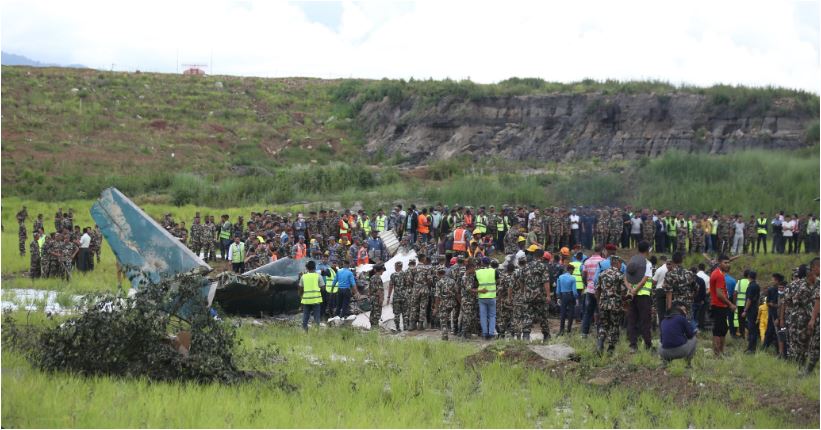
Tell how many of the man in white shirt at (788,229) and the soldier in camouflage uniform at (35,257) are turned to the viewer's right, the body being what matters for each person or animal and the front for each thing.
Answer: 1

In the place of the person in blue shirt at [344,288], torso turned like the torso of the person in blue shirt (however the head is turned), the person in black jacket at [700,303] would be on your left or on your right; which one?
on your right

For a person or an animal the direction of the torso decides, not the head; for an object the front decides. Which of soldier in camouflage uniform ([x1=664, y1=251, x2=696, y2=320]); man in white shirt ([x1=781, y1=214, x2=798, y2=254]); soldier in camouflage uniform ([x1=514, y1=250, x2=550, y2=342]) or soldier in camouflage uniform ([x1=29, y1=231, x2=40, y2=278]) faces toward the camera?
the man in white shirt

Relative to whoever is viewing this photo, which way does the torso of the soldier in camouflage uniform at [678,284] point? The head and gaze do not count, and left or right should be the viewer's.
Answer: facing away from the viewer

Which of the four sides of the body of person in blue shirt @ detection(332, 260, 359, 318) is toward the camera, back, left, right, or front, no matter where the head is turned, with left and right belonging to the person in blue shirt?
back

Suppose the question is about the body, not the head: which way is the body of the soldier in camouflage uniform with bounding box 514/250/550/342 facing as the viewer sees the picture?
away from the camera

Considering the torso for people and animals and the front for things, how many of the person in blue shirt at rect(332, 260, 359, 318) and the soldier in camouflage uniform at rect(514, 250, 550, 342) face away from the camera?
2

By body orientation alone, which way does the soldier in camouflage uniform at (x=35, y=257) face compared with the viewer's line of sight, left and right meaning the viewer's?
facing to the right of the viewer

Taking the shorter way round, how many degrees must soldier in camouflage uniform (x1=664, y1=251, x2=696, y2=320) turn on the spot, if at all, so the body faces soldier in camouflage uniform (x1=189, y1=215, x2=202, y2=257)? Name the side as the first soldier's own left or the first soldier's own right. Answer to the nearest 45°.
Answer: approximately 45° to the first soldier's own left

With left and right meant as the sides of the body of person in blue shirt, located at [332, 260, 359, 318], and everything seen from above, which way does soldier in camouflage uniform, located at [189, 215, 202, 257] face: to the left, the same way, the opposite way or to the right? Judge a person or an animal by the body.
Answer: the opposite way
